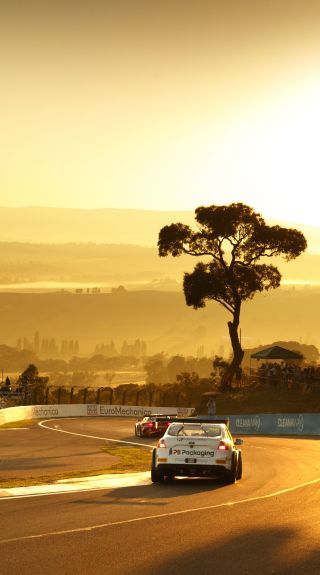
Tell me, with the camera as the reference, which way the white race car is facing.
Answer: facing away from the viewer
